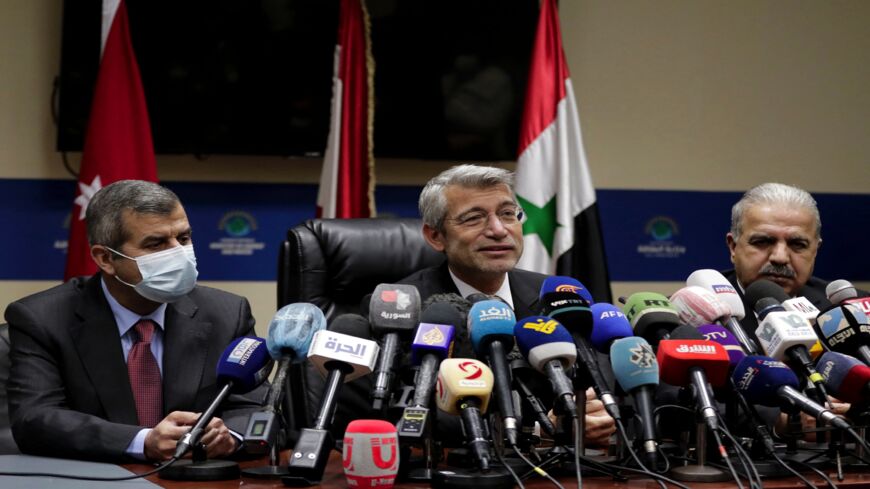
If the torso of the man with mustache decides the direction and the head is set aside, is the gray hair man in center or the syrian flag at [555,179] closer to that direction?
the gray hair man in center

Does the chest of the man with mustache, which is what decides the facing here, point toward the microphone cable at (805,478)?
yes

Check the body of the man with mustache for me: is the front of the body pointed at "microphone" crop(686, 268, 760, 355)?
yes

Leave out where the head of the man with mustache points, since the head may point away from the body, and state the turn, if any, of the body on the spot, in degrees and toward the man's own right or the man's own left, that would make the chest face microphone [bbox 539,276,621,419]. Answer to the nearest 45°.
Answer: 0° — they already face it

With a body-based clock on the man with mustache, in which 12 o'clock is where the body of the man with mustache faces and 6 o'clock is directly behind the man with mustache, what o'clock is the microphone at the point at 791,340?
The microphone is roughly at 12 o'clock from the man with mustache.

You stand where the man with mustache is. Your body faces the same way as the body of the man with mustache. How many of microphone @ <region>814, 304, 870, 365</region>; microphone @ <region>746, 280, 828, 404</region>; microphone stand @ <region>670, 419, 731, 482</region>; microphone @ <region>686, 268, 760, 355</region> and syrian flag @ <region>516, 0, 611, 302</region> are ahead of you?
4

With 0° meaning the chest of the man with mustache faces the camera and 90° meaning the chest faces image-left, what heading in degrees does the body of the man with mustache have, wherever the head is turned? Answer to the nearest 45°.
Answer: approximately 0°

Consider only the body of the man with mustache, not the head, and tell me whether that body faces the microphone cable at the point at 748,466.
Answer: yes

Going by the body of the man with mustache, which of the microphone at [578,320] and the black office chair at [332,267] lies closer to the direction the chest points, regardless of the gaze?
the microphone
